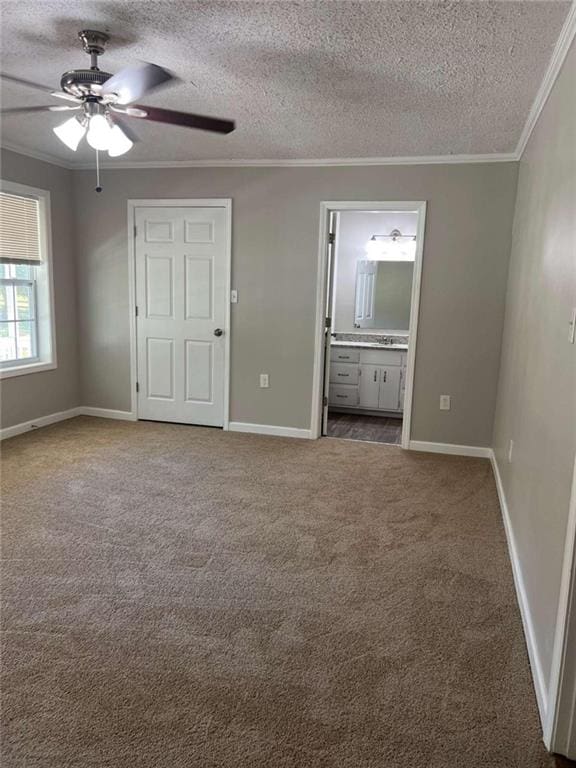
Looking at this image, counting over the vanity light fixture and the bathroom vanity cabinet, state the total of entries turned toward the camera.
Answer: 2

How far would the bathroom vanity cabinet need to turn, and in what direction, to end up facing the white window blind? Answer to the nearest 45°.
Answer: approximately 45° to its right

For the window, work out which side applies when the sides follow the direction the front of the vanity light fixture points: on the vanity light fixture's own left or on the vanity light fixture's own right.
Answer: on the vanity light fixture's own right

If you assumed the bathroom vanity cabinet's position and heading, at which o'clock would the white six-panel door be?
The white six-panel door is roughly at 2 o'clock from the bathroom vanity cabinet.

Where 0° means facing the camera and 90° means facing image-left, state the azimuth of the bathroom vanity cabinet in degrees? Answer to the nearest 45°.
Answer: approximately 0°

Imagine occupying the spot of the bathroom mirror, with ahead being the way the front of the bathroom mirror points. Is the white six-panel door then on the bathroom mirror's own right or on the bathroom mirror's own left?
on the bathroom mirror's own right
